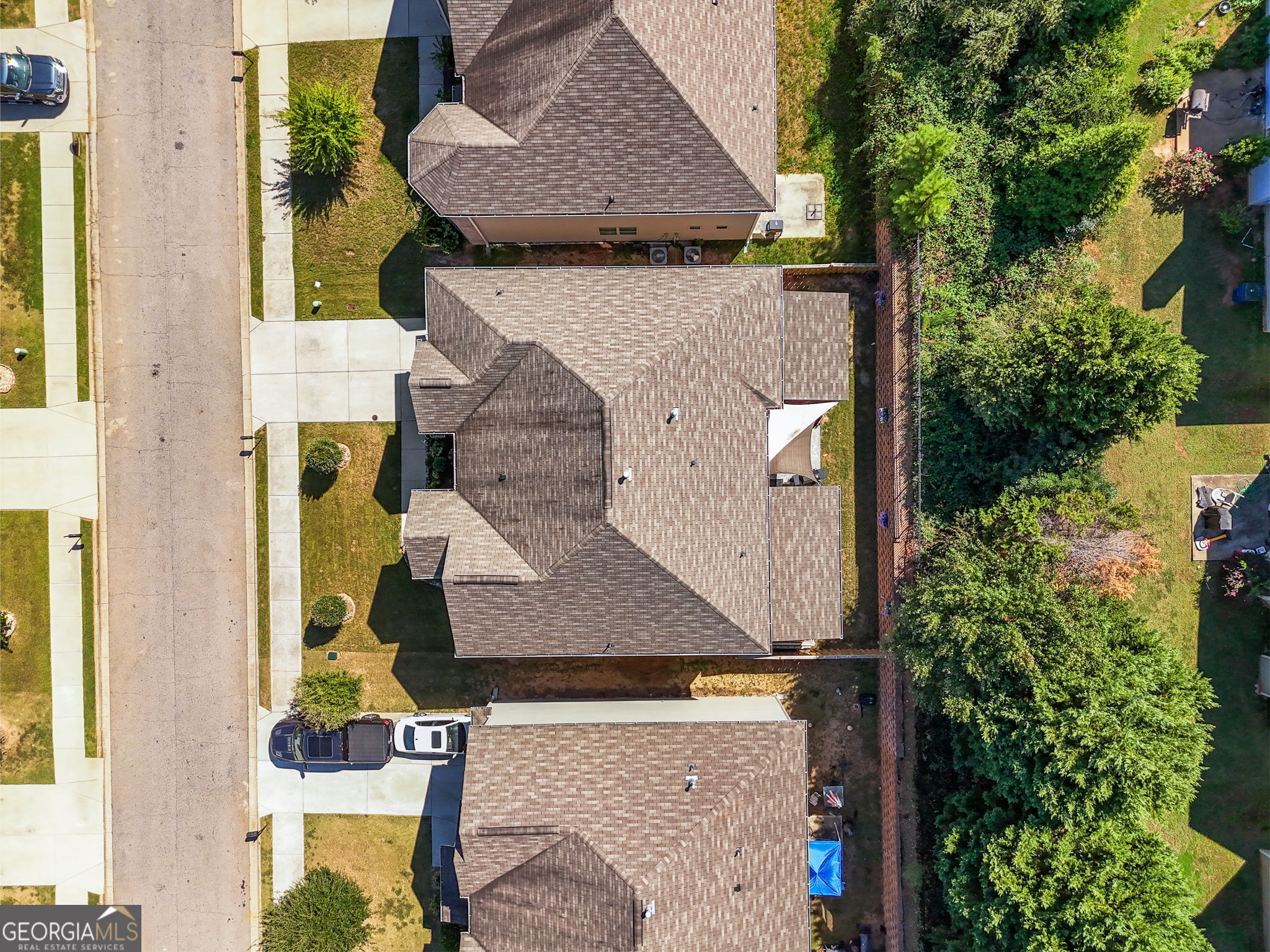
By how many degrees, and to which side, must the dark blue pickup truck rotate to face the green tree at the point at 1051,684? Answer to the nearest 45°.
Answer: approximately 135° to its left

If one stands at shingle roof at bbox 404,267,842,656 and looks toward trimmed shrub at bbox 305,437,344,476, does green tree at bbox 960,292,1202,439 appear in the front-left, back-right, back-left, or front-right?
back-right

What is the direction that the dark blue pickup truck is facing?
to the viewer's left
